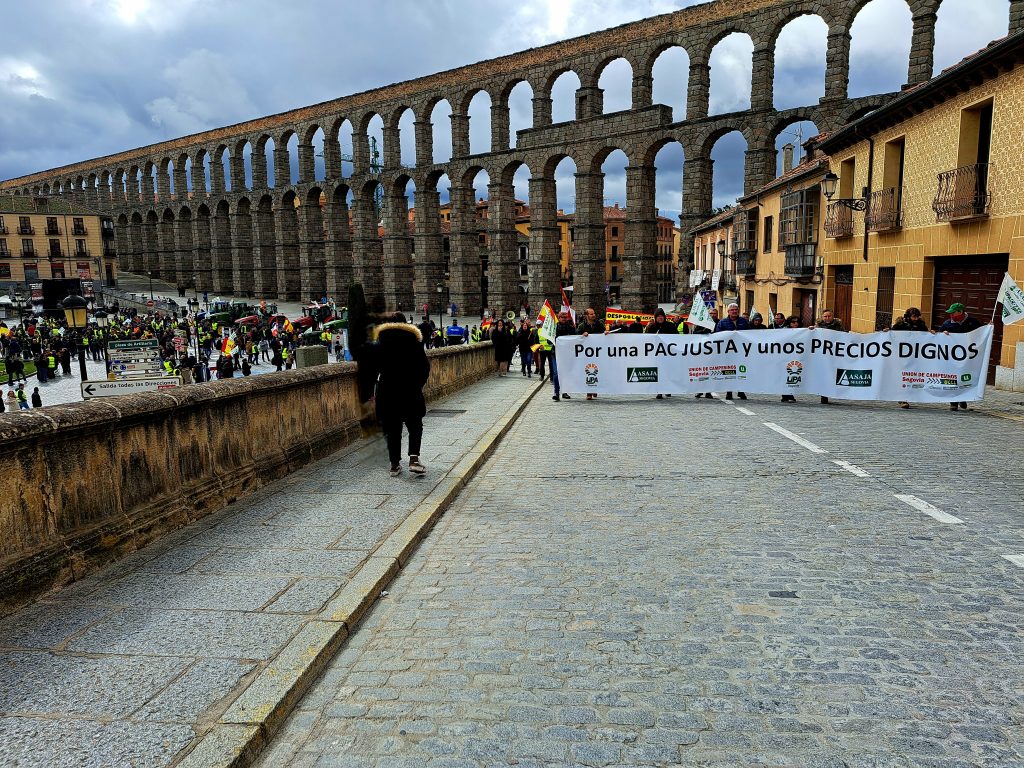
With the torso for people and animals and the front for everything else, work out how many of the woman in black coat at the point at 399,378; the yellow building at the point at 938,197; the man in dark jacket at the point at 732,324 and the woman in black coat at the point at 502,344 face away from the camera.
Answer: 1

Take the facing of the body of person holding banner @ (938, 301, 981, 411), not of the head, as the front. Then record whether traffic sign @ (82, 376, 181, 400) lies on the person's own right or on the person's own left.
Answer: on the person's own right

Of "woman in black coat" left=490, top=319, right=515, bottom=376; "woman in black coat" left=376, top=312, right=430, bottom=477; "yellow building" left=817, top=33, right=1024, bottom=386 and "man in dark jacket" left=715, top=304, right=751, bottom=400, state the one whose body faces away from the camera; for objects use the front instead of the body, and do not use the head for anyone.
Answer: "woman in black coat" left=376, top=312, right=430, bottom=477

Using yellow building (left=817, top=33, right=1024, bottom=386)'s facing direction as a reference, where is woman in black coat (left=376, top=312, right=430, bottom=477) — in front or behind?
in front

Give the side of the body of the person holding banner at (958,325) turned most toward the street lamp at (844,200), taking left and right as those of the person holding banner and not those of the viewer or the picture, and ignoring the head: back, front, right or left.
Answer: back

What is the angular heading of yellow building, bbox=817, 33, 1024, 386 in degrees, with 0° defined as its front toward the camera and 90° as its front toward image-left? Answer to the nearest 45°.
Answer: approximately 45°

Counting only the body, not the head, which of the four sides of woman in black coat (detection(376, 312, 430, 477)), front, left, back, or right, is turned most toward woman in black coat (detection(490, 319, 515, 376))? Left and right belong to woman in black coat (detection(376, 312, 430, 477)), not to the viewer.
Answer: front

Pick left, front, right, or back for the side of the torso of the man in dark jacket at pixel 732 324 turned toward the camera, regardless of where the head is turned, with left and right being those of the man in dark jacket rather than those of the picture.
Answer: front

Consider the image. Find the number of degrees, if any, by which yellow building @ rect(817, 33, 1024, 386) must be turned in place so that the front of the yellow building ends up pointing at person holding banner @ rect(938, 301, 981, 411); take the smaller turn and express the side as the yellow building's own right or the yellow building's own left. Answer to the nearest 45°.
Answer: approximately 45° to the yellow building's own left

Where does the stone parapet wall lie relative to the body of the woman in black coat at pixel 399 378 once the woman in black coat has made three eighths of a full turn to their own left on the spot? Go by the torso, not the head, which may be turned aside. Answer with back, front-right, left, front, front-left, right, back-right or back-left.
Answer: front

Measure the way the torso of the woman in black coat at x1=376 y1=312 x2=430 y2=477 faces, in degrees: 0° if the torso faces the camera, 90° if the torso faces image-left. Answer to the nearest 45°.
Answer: approximately 180°

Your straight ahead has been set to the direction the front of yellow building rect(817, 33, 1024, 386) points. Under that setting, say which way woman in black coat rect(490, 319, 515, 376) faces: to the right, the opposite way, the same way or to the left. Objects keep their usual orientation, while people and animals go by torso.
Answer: to the left

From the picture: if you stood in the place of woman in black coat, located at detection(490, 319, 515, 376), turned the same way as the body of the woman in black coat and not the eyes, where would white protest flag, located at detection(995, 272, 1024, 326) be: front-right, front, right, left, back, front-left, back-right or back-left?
front-left

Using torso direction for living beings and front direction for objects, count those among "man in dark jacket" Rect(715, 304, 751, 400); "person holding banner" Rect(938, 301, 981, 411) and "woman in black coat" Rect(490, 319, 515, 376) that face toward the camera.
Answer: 3
